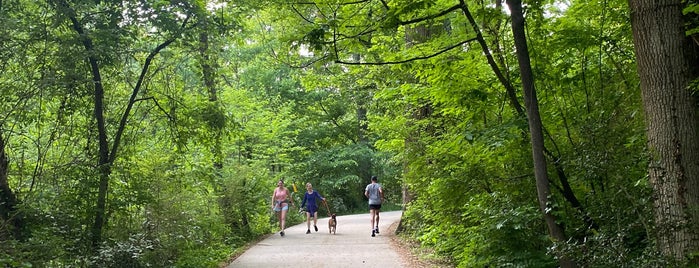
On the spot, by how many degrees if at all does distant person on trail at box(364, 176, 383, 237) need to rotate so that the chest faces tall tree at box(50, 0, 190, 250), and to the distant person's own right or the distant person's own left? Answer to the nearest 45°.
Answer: approximately 135° to the distant person's own left

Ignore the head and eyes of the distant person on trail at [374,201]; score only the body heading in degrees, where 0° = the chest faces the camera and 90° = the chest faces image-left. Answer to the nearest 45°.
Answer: approximately 180°
